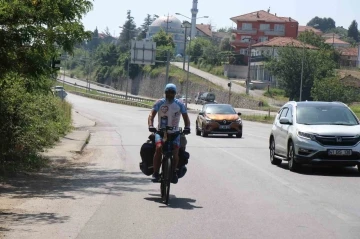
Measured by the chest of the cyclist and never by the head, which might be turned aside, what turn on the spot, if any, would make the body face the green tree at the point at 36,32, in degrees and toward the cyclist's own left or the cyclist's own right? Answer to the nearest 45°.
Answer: approximately 135° to the cyclist's own right

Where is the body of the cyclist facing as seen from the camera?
toward the camera

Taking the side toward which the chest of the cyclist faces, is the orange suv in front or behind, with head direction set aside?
behind

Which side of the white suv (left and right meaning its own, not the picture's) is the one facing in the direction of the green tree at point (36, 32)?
right

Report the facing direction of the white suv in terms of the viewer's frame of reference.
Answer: facing the viewer and to the right of the viewer

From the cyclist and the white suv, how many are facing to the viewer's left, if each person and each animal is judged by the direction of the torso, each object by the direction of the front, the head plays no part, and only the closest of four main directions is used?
0

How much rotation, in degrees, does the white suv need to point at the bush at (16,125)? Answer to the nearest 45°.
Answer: approximately 135° to its right

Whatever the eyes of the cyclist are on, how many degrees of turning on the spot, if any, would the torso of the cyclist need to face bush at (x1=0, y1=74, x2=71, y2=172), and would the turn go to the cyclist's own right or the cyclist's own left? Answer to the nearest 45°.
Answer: approximately 135° to the cyclist's own right
